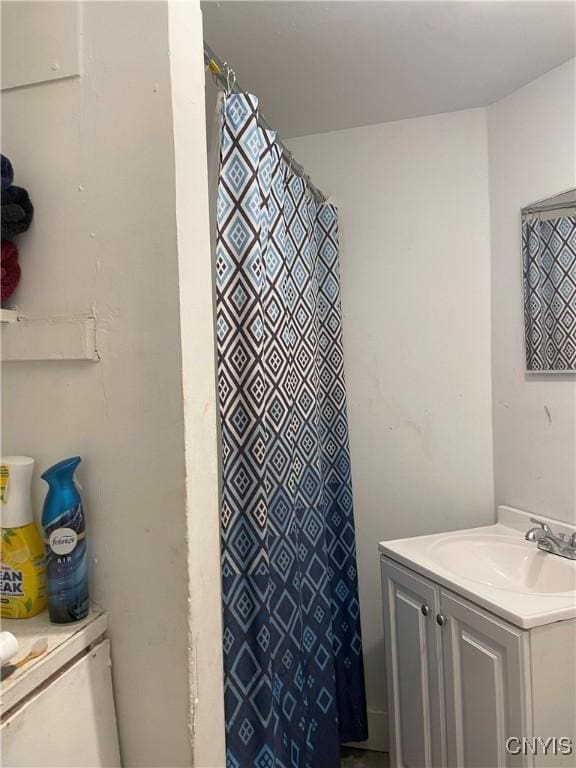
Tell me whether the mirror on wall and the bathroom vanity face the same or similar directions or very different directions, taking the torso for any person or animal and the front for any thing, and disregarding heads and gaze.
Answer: same or similar directions

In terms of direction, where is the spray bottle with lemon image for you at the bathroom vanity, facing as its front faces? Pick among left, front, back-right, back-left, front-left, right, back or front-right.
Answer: front

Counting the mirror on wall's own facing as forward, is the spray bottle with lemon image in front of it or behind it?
in front

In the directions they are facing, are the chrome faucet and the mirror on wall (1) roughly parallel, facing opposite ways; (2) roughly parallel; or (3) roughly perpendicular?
roughly parallel

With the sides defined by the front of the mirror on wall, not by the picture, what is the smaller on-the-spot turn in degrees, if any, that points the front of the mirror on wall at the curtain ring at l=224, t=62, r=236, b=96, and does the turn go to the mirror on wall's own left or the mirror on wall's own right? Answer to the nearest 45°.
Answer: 0° — it already faces it

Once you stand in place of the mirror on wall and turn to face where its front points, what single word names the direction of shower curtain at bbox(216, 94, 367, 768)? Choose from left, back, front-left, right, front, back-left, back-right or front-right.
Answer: front

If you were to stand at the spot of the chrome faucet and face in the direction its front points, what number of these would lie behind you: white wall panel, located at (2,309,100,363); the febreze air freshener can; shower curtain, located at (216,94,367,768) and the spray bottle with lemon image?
0

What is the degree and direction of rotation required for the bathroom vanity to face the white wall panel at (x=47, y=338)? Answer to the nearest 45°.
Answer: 0° — it already faces it

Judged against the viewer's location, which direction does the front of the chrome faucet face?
facing the viewer and to the left of the viewer

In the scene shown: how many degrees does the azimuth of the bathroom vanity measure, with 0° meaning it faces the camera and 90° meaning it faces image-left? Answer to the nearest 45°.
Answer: approximately 45°

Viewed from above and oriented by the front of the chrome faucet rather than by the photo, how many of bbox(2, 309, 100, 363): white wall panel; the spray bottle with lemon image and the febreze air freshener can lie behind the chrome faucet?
0

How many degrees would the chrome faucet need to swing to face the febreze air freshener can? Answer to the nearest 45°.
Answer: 0° — it already faces it
